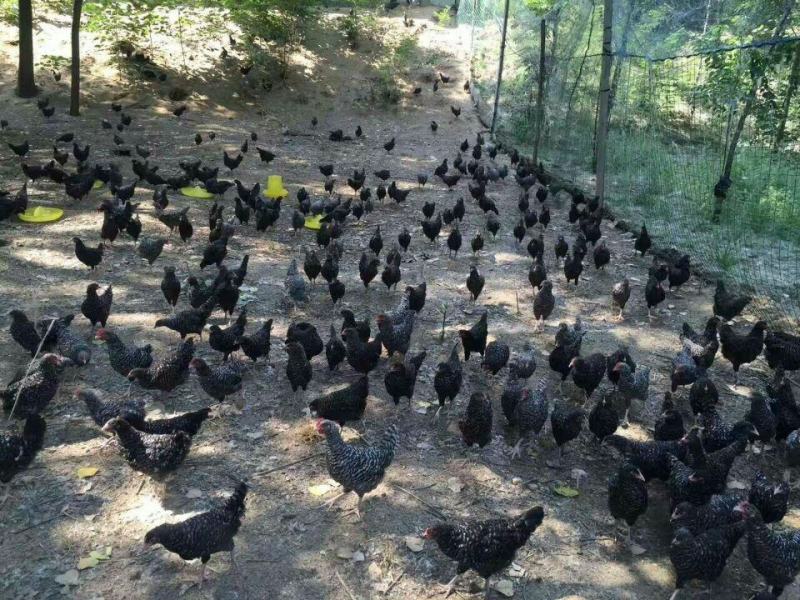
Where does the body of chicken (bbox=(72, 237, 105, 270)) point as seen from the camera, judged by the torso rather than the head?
to the viewer's left

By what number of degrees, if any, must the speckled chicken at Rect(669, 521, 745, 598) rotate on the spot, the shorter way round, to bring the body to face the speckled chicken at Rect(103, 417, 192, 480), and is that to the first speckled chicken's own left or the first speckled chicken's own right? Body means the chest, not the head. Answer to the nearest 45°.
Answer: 0° — it already faces it

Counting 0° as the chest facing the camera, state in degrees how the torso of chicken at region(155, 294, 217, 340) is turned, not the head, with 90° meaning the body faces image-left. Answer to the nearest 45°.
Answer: approximately 90°

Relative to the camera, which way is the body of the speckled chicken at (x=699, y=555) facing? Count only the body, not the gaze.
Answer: to the viewer's left

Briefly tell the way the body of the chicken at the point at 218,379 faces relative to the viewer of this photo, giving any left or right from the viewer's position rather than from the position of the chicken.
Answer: facing to the left of the viewer

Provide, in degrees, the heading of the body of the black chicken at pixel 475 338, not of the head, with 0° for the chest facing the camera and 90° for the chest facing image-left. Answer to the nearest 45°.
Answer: approximately 45°

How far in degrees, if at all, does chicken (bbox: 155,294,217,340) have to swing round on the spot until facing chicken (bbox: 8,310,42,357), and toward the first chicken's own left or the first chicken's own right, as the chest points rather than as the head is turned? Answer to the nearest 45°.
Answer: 0° — it already faces it
